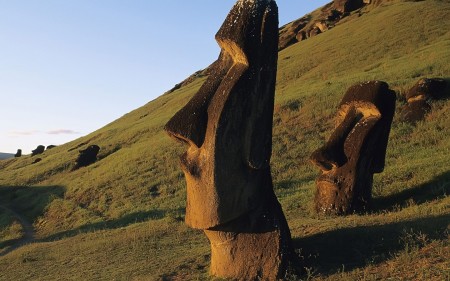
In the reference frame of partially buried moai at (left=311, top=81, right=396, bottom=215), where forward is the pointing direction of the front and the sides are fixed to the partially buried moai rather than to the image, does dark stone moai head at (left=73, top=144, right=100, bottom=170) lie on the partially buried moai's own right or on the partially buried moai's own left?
on the partially buried moai's own right

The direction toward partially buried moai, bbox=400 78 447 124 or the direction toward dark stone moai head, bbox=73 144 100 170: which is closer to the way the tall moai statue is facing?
the dark stone moai head

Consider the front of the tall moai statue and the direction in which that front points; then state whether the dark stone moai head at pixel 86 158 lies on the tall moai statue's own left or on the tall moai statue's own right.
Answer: on the tall moai statue's own right

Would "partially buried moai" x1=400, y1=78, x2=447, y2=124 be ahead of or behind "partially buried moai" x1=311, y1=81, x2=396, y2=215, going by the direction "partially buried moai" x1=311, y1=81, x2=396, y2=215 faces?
behind

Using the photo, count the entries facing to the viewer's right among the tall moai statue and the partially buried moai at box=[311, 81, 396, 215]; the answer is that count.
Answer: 0

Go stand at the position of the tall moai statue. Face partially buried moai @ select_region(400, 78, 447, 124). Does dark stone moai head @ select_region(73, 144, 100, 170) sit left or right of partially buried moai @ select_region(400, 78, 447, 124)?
left

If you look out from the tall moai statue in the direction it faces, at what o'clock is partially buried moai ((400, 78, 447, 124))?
The partially buried moai is roughly at 4 o'clock from the tall moai statue.

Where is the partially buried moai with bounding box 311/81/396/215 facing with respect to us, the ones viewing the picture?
facing the viewer and to the left of the viewer

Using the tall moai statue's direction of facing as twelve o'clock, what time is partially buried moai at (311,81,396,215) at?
The partially buried moai is roughly at 4 o'clock from the tall moai statue.

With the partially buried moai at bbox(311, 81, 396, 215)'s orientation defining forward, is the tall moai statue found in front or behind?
in front

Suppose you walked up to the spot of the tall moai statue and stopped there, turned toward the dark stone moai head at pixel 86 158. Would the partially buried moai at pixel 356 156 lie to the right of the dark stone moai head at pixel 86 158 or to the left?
right

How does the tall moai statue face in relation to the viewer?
to the viewer's left
